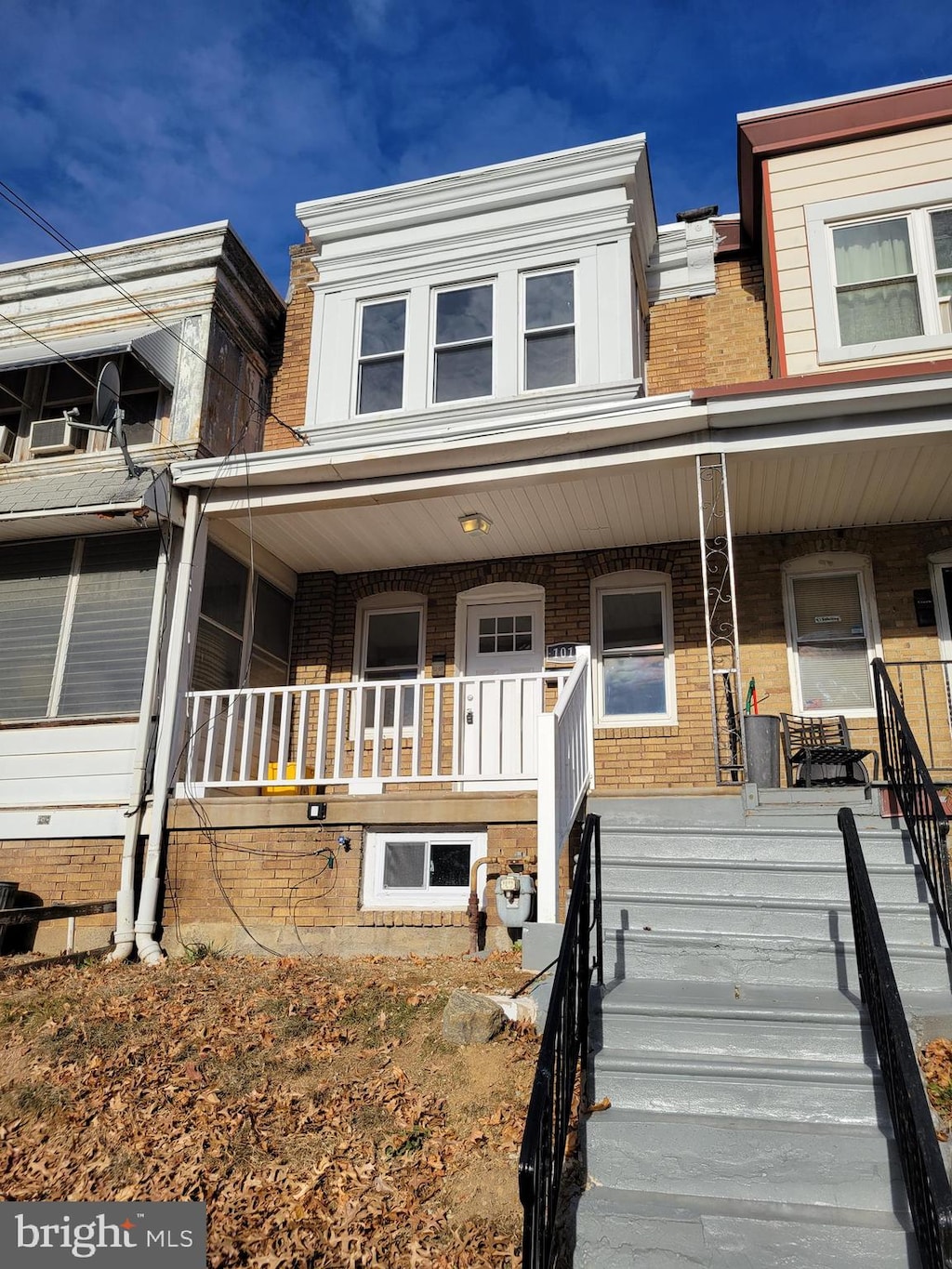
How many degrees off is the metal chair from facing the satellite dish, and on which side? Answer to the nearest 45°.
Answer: approximately 90° to its right

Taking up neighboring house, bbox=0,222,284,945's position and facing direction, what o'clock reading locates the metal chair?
The metal chair is roughly at 10 o'clock from the neighboring house.

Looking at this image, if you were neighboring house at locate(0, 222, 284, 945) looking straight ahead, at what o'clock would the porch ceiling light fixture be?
The porch ceiling light fixture is roughly at 10 o'clock from the neighboring house.

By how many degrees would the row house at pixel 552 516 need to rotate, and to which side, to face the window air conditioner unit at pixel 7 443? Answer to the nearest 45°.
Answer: approximately 90° to its right

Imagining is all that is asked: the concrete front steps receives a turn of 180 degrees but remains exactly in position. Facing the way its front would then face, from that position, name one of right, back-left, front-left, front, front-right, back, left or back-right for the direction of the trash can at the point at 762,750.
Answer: front

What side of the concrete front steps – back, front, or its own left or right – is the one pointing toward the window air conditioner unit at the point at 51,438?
right

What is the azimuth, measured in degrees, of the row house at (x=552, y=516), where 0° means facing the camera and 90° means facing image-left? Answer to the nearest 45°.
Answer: approximately 0°

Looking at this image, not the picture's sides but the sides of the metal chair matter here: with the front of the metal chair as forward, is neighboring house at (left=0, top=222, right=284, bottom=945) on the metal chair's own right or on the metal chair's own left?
on the metal chair's own right

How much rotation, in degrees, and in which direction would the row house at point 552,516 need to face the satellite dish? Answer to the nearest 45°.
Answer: approximately 90° to its right

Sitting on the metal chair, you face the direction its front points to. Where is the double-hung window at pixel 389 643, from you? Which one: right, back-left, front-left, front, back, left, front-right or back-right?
back-right

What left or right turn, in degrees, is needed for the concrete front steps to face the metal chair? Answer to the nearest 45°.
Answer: approximately 180°

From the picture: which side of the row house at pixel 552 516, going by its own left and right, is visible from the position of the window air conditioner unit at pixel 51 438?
right
